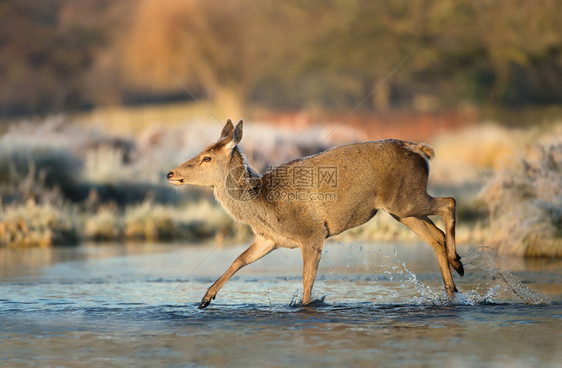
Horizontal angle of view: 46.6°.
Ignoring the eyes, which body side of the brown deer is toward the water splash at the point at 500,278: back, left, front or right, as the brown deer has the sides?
back

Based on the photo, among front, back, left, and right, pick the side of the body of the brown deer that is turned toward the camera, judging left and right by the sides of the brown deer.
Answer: left
